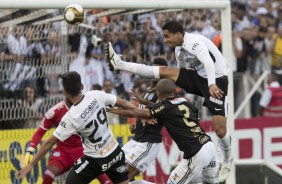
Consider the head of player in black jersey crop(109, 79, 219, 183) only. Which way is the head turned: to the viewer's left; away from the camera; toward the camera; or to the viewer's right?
away from the camera

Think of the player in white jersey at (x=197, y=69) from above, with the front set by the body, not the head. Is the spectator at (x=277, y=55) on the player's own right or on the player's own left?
on the player's own right

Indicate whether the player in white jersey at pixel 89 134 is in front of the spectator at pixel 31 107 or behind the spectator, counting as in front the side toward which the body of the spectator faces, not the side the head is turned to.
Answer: in front

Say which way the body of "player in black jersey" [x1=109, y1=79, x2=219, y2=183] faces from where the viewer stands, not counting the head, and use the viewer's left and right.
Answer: facing away from the viewer and to the left of the viewer
